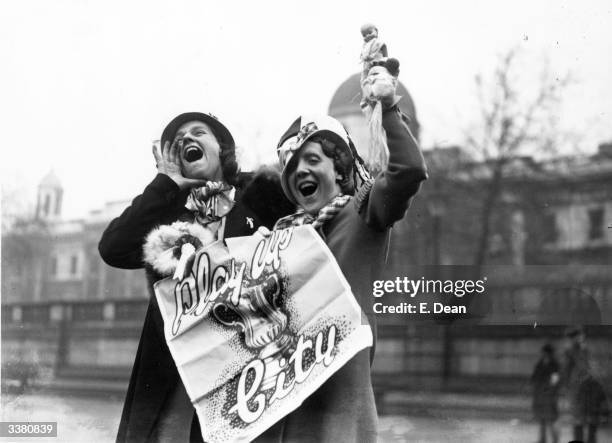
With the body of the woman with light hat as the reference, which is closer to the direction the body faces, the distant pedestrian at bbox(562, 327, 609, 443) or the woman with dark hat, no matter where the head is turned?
the woman with dark hat

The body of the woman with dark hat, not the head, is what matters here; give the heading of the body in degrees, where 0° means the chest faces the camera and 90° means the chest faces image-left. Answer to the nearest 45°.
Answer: approximately 0°

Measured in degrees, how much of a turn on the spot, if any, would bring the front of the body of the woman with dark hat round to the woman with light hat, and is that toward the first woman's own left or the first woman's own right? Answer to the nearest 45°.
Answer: approximately 45° to the first woman's own left

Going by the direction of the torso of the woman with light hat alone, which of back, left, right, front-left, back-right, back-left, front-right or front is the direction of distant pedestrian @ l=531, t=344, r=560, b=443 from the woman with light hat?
back-left

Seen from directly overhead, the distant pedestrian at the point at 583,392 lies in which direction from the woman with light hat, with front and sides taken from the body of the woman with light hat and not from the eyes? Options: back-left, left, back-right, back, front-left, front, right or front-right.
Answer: back-left

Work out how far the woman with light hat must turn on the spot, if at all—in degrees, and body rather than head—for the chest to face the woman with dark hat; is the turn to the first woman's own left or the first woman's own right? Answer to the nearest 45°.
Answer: approximately 45° to the first woman's own right
